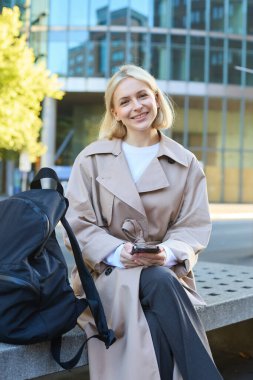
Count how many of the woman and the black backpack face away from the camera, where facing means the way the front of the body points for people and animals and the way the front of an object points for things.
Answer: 0

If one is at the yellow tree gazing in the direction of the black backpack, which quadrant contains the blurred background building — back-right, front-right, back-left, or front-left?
back-left

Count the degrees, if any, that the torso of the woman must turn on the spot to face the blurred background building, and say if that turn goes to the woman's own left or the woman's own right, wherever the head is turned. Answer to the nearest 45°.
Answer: approximately 180°

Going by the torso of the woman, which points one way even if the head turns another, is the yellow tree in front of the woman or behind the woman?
behind

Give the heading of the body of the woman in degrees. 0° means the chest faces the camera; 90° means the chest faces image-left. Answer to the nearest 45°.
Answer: approximately 0°

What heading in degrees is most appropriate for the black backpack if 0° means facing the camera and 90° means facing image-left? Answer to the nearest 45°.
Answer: approximately 45°

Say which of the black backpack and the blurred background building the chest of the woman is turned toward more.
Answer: the black backpack

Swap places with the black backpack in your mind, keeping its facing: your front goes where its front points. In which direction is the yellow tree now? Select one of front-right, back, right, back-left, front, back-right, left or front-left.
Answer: back-right
